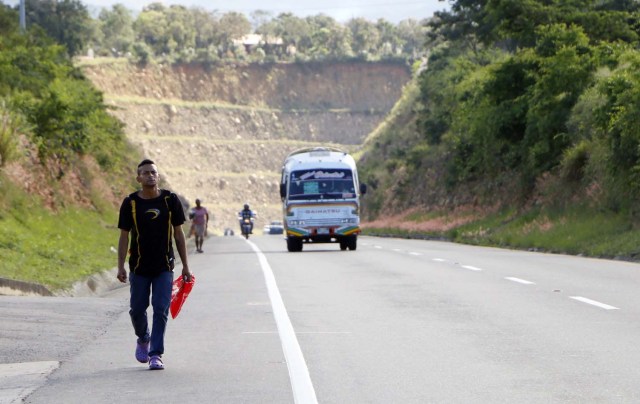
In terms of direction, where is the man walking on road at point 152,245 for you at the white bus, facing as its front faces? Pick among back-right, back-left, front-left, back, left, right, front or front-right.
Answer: front

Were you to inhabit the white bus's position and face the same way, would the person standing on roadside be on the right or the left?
on its right

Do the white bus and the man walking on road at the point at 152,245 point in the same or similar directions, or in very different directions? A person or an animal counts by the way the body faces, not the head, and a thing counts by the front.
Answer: same or similar directions

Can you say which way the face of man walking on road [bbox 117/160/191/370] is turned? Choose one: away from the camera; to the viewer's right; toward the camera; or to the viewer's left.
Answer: toward the camera

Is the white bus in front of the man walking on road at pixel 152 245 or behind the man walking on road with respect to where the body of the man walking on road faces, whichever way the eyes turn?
behind

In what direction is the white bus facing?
toward the camera

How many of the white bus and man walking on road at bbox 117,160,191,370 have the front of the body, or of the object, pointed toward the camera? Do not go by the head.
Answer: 2

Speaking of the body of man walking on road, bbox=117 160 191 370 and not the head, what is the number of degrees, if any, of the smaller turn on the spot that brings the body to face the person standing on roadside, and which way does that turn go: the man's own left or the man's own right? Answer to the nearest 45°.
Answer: approximately 180°

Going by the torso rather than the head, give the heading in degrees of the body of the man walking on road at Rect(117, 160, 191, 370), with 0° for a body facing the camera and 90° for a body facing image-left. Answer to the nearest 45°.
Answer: approximately 0°
